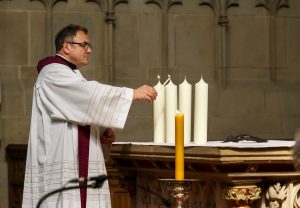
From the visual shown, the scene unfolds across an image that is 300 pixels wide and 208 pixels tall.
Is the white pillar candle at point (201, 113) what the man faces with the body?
yes

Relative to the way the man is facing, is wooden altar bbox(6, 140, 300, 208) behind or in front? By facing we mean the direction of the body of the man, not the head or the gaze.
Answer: in front

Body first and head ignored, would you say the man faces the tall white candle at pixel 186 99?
yes

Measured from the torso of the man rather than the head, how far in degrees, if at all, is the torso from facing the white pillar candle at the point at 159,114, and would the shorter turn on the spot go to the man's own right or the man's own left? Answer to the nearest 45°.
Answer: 0° — they already face it

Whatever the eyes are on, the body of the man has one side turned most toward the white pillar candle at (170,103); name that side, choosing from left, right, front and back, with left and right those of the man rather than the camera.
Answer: front

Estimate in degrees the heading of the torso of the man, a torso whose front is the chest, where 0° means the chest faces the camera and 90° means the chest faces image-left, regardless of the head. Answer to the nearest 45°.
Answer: approximately 270°

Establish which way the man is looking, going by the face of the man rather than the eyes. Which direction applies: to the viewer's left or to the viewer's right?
to the viewer's right
